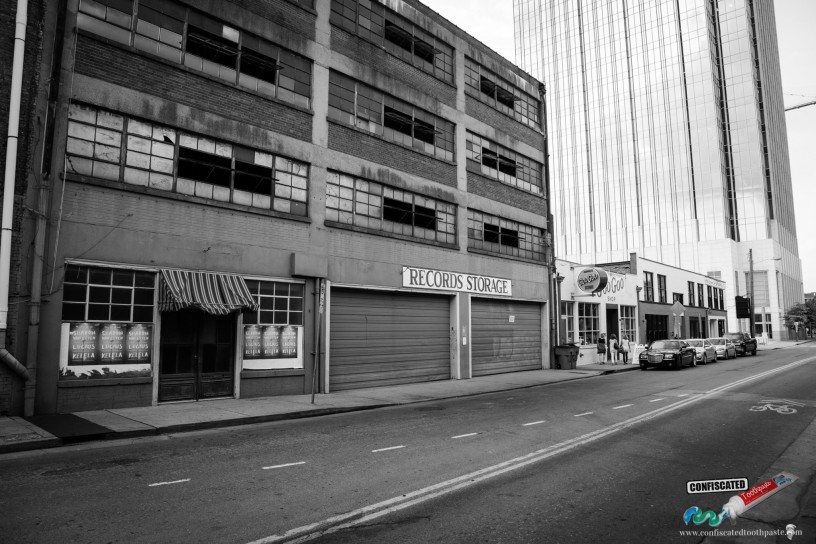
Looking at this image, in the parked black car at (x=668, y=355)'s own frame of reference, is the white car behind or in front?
behind

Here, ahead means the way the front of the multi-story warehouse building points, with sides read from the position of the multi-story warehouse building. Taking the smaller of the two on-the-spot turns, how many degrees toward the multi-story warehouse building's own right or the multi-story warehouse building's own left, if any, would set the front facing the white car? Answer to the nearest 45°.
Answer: approximately 90° to the multi-story warehouse building's own left

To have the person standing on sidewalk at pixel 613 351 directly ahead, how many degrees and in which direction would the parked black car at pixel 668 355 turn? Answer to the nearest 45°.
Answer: approximately 90° to its right

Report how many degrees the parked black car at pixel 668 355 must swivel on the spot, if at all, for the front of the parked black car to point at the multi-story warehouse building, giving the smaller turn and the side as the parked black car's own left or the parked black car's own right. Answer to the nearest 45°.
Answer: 0° — it already faces it

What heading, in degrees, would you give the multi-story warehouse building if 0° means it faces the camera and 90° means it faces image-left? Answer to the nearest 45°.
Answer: approximately 315°

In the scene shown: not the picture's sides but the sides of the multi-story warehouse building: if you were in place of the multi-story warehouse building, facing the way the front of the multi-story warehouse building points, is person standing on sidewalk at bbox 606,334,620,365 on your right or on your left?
on your left

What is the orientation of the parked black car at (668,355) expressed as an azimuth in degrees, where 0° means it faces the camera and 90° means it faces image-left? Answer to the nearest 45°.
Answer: approximately 45°

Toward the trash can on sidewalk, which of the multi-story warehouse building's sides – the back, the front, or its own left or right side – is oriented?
left

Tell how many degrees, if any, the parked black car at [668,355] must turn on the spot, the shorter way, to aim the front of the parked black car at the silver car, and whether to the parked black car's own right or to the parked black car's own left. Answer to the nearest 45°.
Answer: approximately 135° to the parked black car's own right

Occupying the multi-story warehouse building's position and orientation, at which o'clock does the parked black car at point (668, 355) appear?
The parked black car is roughly at 10 o'clock from the multi-story warehouse building.
